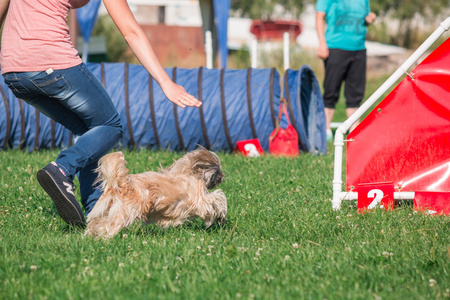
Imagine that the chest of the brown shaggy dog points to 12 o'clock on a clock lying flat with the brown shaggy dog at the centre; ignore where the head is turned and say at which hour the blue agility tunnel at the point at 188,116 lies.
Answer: The blue agility tunnel is roughly at 9 o'clock from the brown shaggy dog.

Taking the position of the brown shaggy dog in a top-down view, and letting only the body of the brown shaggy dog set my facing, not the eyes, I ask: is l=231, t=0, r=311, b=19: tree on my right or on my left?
on my left

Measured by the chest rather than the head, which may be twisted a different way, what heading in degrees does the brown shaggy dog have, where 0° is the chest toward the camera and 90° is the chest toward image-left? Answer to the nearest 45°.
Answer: approximately 270°

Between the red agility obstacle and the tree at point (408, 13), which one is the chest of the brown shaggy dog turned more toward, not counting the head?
the red agility obstacle

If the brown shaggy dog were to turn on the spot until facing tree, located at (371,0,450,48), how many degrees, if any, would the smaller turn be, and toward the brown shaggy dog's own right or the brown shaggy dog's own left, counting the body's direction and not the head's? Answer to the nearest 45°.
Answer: approximately 45° to the brown shaggy dog's own left

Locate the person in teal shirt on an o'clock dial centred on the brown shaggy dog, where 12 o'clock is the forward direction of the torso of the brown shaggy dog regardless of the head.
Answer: The person in teal shirt is roughly at 10 o'clock from the brown shaggy dog.

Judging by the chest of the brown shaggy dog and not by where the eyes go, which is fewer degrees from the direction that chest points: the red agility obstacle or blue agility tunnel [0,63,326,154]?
the red agility obstacle
